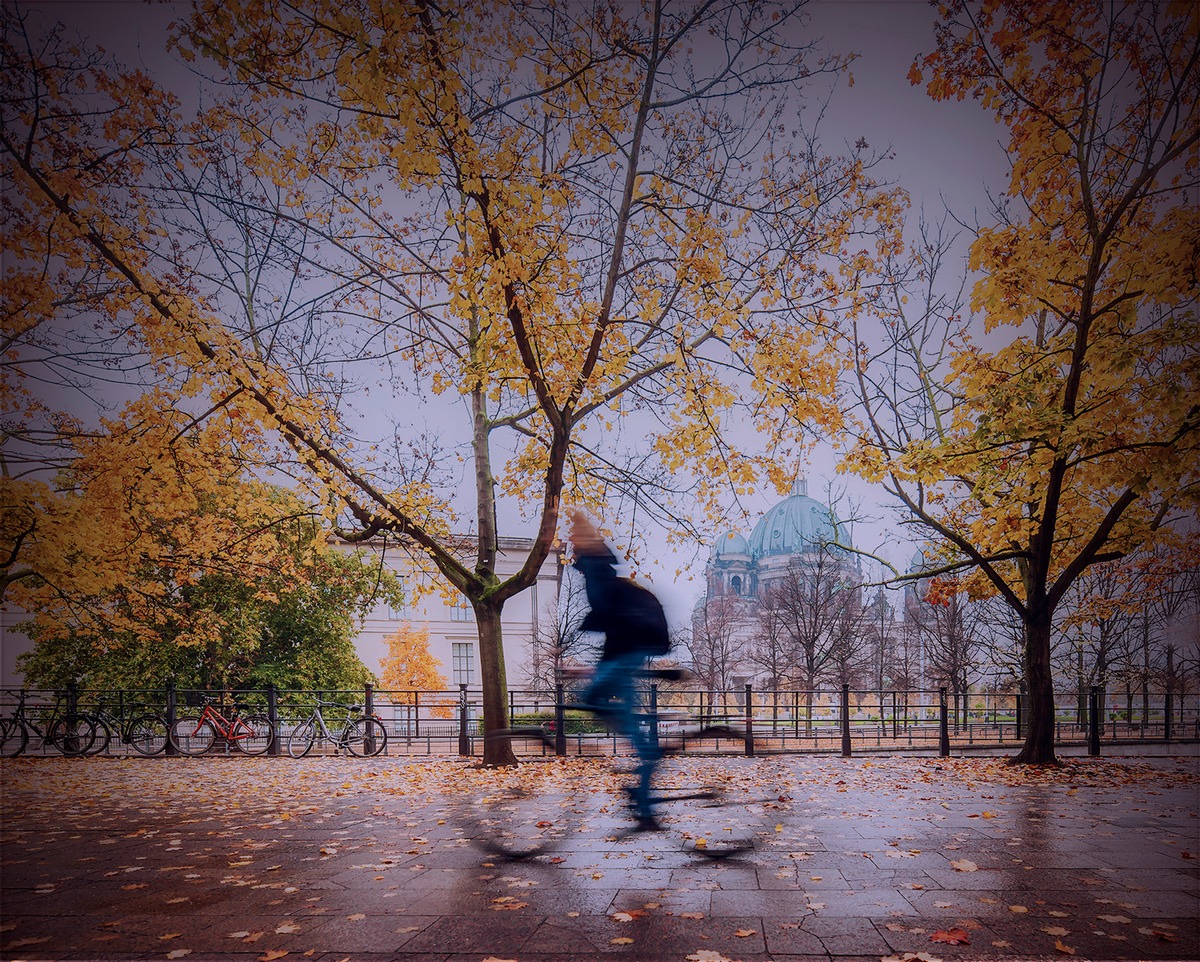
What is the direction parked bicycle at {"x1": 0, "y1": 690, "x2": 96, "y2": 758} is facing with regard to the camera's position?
facing to the left of the viewer

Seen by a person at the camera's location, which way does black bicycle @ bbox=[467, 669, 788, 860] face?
facing to the left of the viewer

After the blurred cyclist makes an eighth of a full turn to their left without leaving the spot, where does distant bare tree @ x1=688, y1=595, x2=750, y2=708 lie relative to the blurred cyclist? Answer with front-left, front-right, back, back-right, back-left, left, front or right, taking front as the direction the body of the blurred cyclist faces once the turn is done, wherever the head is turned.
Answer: back-right

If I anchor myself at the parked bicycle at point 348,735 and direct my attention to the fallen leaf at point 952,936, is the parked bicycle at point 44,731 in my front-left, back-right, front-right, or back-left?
back-right

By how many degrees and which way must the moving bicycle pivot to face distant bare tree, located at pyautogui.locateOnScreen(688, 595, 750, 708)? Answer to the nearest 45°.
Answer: approximately 90° to its right

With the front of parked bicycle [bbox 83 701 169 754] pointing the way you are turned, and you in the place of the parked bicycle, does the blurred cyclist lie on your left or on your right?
on your left

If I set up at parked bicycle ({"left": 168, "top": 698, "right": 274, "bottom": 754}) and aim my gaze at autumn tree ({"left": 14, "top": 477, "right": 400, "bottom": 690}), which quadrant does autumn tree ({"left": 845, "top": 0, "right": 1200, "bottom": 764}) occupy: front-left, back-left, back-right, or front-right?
back-right

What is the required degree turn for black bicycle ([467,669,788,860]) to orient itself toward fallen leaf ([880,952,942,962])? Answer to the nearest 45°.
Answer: approximately 90° to its left
